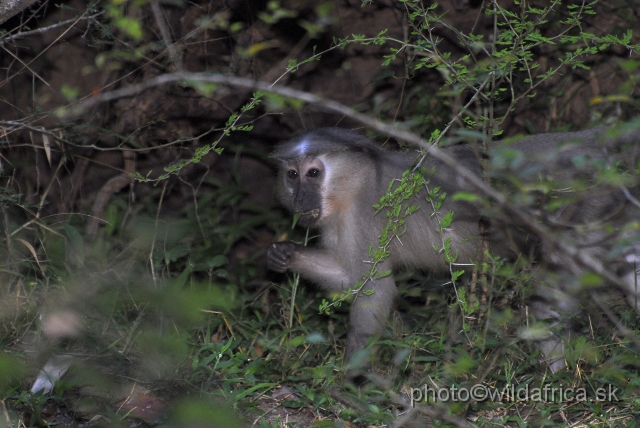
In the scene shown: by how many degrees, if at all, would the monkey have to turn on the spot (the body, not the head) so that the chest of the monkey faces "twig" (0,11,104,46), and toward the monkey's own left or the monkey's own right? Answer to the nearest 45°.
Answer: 0° — it already faces it

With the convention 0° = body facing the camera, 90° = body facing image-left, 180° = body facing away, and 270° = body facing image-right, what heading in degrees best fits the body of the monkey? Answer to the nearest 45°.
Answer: approximately 90°
